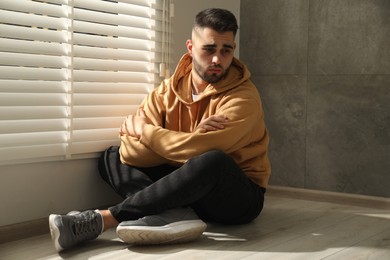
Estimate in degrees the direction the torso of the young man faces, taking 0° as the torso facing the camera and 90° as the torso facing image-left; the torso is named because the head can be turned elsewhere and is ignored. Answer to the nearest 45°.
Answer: approximately 45°
